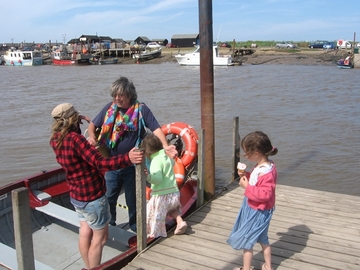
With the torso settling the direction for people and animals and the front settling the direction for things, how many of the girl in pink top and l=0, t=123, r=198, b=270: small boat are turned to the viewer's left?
1

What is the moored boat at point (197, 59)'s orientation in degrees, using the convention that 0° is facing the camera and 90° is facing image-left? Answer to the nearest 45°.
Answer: approximately 90°

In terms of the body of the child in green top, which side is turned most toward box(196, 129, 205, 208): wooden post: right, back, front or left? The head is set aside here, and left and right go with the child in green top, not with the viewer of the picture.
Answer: right

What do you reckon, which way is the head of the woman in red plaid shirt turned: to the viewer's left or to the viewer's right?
to the viewer's right

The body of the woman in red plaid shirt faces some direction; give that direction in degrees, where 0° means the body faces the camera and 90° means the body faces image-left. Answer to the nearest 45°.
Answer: approximately 225°

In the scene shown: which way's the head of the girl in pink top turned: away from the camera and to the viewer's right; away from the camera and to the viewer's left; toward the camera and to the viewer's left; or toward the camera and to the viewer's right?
toward the camera and to the viewer's left

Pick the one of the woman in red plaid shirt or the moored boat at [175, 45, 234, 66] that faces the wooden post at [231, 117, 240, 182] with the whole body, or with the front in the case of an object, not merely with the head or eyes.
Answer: the woman in red plaid shirt

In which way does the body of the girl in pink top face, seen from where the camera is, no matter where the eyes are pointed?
to the viewer's left

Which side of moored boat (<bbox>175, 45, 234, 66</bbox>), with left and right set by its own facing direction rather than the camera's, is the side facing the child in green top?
left

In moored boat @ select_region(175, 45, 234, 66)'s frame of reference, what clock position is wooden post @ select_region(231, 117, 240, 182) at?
The wooden post is roughly at 9 o'clock from the moored boat.

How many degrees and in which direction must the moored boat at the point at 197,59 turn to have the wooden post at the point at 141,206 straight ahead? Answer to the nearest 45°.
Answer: approximately 90° to its left

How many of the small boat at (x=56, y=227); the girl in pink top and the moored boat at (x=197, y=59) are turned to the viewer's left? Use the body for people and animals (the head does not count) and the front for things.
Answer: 2

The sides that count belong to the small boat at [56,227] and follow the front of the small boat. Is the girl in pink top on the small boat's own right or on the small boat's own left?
on the small boat's own right
